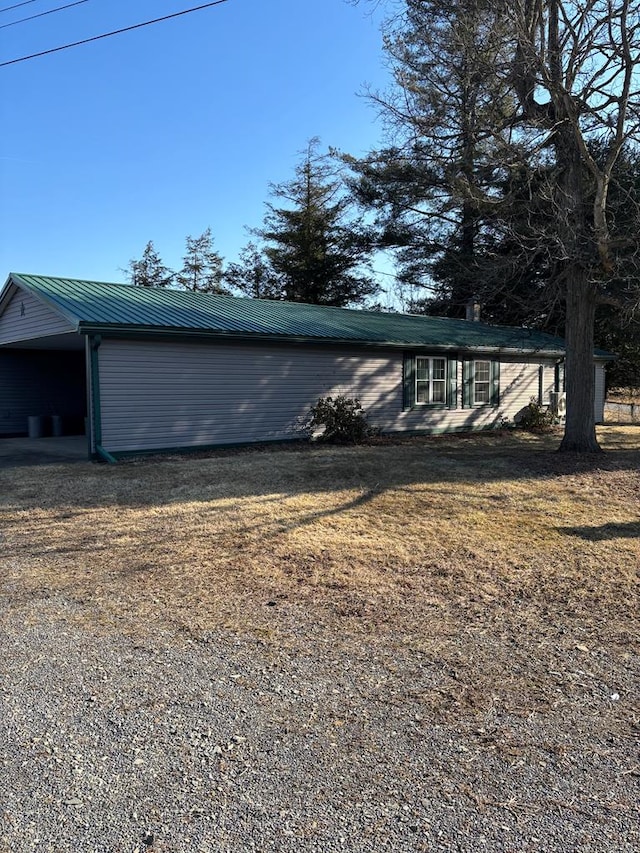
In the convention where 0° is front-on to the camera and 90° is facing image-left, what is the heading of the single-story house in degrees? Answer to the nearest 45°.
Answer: approximately 315°

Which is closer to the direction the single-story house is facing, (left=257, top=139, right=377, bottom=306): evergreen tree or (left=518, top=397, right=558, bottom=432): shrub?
the shrub

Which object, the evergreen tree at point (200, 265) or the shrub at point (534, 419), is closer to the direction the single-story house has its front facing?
the shrub

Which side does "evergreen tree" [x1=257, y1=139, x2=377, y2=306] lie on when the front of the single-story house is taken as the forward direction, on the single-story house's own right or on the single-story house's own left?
on the single-story house's own left

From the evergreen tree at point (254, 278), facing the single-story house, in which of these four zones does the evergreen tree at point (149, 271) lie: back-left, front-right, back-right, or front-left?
back-right

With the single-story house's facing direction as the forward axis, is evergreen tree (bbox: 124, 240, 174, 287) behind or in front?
behind

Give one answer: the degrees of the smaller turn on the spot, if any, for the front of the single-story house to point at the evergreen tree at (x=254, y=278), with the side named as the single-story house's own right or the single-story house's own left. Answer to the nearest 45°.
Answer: approximately 135° to the single-story house's own left

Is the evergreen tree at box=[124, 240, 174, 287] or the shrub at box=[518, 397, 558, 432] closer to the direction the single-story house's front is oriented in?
the shrub

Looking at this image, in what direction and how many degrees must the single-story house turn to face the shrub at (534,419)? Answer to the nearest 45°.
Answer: approximately 90° to its left

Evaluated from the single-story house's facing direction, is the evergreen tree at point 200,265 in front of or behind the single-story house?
behind
